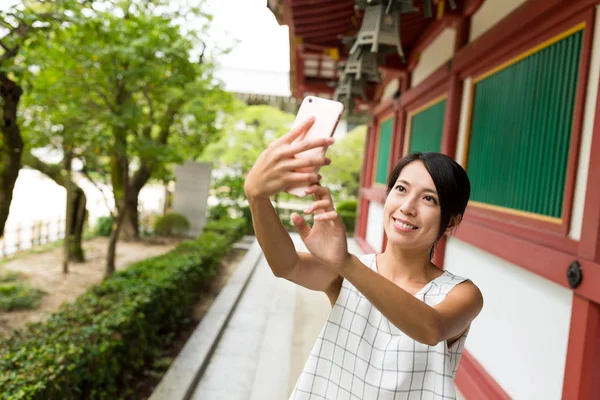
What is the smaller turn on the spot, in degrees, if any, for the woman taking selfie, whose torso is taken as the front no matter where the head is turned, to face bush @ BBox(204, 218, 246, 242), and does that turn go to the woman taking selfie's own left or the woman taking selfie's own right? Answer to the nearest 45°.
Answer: approximately 135° to the woman taking selfie's own right

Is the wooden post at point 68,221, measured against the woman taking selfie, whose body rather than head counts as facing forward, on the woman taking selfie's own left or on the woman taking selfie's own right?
on the woman taking selfie's own right

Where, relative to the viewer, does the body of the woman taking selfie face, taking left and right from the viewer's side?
facing the viewer and to the left of the viewer

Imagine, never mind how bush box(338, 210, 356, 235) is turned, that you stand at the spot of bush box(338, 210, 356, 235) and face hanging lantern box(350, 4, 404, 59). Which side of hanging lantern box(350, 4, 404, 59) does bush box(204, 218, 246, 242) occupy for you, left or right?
right

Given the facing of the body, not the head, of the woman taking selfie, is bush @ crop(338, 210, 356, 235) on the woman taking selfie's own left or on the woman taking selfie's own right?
on the woman taking selfie's own right

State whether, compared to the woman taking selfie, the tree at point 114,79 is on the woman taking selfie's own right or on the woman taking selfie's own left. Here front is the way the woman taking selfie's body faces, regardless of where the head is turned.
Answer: on the woman taking selfie's own right

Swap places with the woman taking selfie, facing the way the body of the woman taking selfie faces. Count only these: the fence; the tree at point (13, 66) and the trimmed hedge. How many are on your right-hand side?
3

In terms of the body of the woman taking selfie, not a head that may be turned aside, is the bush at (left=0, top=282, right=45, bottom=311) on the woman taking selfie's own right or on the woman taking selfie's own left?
on the woman taking selfie's own right

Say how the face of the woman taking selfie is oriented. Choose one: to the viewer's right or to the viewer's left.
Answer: to the viewer's left

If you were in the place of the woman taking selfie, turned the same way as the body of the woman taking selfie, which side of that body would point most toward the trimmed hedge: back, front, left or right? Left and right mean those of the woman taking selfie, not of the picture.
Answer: right

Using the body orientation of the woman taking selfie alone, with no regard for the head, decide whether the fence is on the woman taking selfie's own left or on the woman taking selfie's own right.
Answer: on the woman taking selfie's own right

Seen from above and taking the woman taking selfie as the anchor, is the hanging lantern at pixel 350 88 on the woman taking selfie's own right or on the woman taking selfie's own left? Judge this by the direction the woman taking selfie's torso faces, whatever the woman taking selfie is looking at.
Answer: on the woman taking selfie's own right

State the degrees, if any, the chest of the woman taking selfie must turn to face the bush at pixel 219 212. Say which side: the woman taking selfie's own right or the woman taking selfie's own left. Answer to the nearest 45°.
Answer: approximately 135° to the woman taking selfie's own right

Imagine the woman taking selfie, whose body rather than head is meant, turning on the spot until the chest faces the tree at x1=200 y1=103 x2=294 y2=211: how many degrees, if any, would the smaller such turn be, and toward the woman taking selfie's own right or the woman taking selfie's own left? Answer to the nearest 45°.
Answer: approximately 135° to the woman taking selfie's own right
